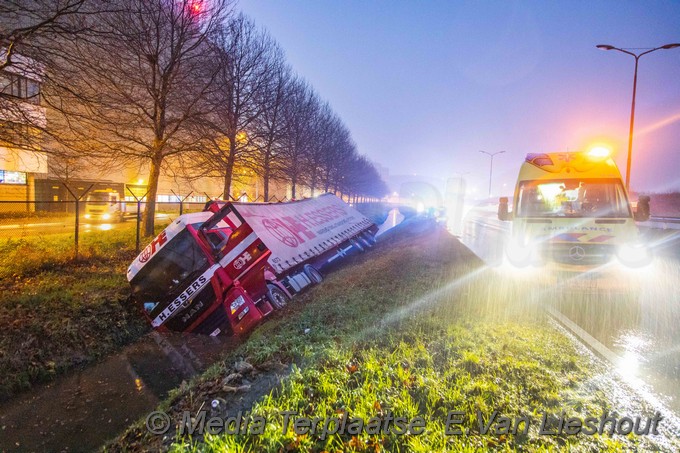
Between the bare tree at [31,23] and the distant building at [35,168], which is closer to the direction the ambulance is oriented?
the bare tree

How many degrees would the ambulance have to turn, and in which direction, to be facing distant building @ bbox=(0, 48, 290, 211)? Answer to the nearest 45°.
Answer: approximately 90° to its right

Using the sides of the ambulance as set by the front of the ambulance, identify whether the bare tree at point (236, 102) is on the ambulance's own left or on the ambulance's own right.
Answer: on the ambulance's own right

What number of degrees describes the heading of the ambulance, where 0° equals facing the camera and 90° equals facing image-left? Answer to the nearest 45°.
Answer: approximately 0°

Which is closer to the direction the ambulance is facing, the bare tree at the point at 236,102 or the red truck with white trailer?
the red truck with white trailer

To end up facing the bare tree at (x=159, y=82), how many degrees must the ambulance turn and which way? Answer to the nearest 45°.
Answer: approximately 90° to its right

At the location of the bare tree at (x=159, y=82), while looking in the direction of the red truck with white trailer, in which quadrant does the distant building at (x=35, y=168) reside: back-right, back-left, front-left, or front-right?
back-right
